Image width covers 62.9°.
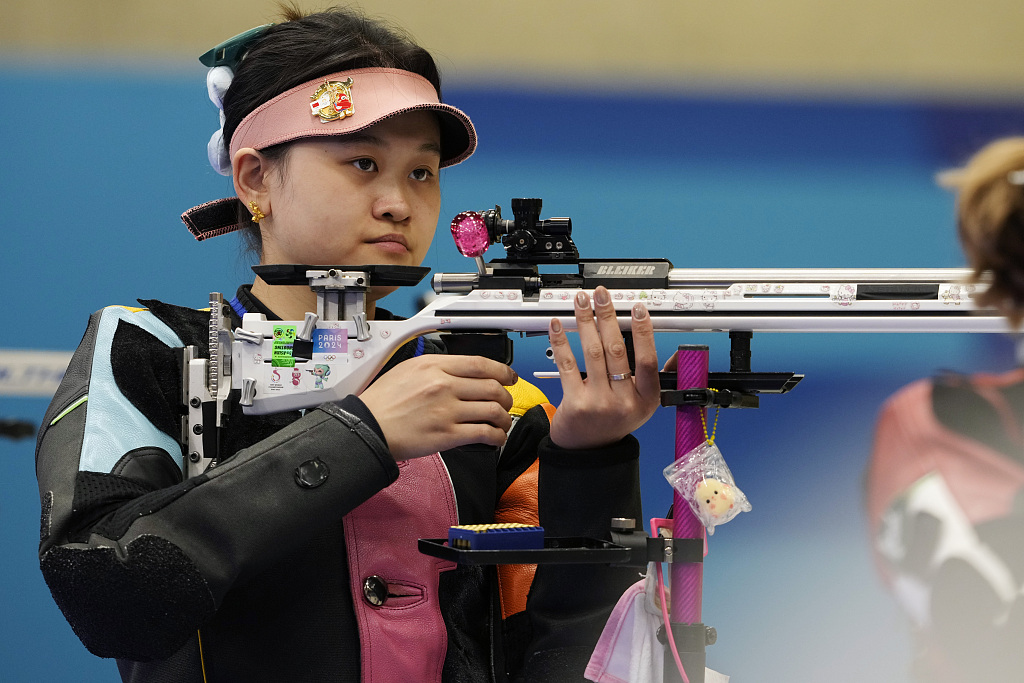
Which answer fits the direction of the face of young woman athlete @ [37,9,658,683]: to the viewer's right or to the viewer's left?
to the viewer's right
